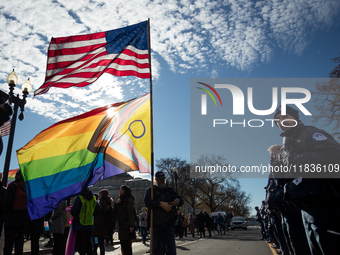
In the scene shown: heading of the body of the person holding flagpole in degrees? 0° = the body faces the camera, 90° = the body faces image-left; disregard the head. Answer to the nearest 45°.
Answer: approximately 0°

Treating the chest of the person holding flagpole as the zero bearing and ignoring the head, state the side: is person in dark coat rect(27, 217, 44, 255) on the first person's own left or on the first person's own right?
on the first person's own right
